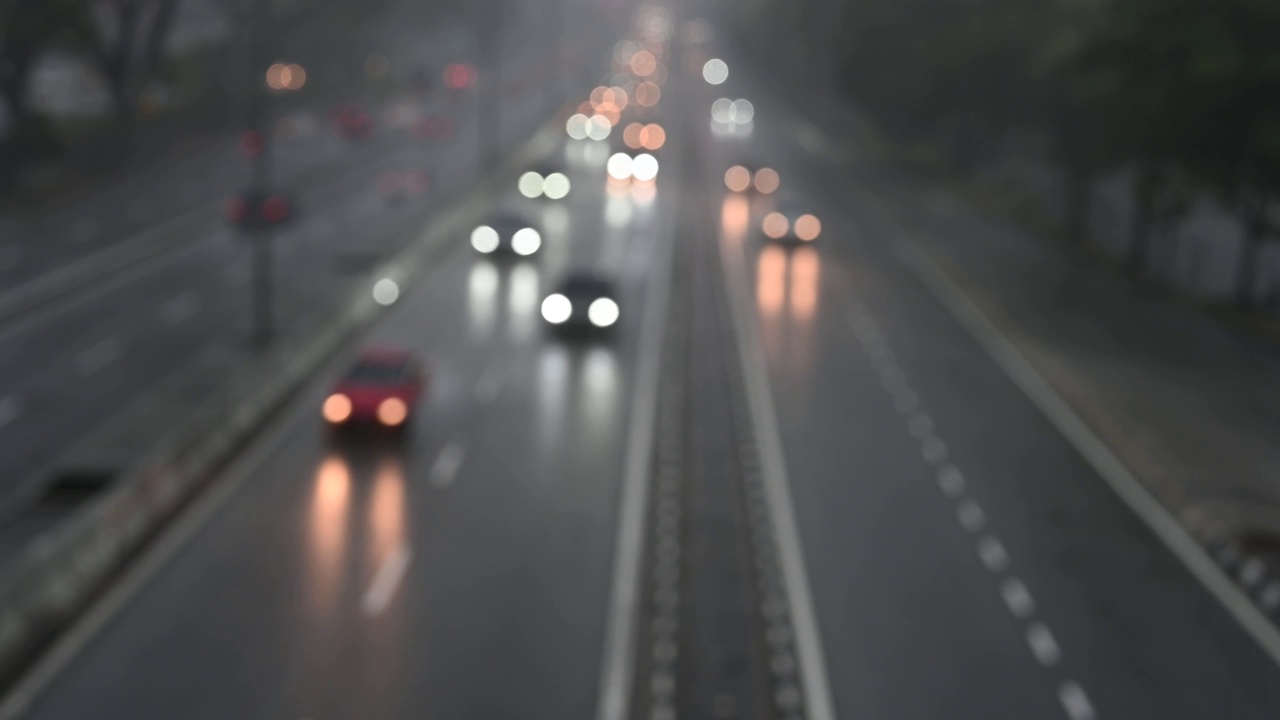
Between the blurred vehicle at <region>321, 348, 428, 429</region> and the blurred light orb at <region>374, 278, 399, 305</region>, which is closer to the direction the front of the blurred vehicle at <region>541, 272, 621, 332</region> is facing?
the blurred vehicle

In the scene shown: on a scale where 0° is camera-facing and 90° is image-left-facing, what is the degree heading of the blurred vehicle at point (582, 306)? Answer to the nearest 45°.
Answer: approximately 0°

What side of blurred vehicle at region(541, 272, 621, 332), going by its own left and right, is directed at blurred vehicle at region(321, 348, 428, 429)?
front

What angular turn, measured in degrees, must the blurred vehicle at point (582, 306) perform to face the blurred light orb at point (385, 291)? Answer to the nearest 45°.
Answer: approximately 135° to its right
